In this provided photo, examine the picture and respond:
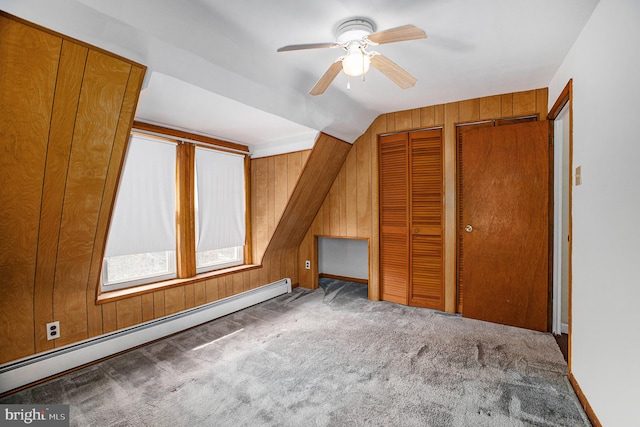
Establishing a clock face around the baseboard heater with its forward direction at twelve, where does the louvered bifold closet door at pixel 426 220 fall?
The louvered bifold closet door is roughly at 11 o'clock from the baseboard heater.

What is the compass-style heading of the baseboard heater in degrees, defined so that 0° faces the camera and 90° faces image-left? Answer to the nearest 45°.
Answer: approximately 315°

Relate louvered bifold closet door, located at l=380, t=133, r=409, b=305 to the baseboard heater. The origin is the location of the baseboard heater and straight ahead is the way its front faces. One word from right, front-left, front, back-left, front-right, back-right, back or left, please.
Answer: front-left

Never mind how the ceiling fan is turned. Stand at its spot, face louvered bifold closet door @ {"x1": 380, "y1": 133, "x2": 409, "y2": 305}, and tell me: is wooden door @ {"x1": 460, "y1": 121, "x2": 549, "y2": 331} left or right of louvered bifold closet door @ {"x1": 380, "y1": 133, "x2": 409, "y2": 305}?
right
